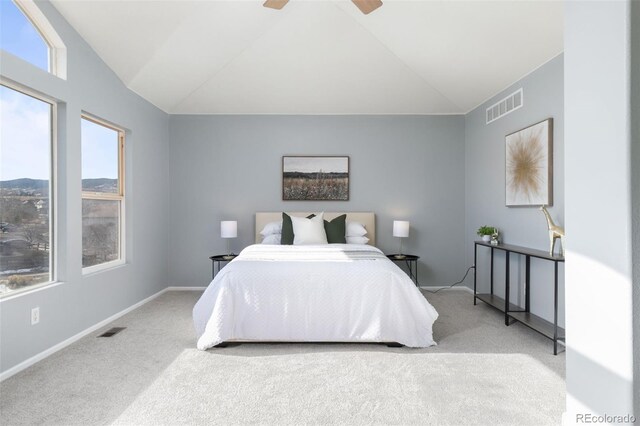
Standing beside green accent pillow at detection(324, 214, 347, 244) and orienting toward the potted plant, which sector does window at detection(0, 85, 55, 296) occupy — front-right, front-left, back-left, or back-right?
back-right

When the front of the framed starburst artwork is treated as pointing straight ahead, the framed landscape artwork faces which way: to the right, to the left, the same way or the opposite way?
to the left

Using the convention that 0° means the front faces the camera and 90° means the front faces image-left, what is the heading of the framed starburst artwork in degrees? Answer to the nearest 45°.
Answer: approximately 45°

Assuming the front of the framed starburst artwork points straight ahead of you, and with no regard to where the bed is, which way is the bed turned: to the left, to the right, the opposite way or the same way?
to the left

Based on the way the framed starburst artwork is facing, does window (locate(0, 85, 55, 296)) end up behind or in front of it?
in front

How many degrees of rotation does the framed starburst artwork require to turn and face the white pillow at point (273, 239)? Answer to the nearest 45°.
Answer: approximately 45° to its right

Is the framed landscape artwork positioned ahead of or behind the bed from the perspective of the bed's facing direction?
behind

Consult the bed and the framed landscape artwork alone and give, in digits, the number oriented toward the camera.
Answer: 2

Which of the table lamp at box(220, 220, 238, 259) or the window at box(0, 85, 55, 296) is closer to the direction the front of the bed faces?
the window
